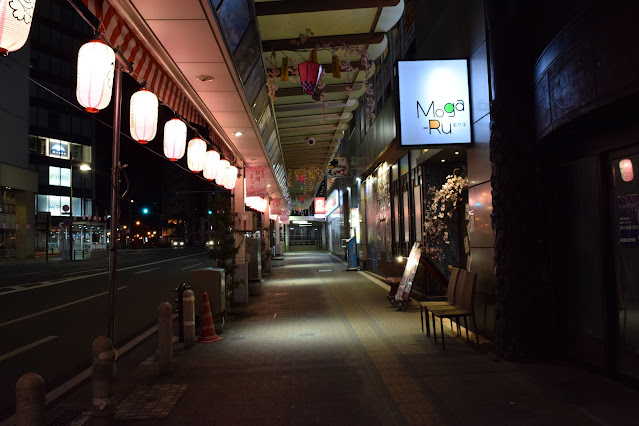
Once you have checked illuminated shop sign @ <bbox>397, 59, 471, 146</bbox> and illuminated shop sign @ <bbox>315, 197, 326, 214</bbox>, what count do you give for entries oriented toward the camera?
2

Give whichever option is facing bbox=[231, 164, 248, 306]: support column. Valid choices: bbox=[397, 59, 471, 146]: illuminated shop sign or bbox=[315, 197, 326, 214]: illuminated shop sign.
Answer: bbox=[315, 197, 326, 214]: illuminated shop sign

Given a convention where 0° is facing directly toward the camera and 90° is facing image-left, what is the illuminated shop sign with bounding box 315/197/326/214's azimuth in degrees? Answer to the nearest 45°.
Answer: approximately 0°

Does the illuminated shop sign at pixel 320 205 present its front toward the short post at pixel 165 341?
yes

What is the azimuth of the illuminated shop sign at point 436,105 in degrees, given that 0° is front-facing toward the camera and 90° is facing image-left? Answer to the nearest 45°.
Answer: approximately 0°

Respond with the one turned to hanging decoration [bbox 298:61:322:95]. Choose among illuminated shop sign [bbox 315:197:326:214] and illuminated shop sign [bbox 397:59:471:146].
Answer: illuminated shop sign [bbox 315:197:326:214]

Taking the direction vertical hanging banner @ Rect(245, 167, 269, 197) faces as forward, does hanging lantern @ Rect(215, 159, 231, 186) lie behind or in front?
in front

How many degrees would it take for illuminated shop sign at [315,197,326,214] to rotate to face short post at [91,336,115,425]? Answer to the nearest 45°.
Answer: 0° — it already faces it

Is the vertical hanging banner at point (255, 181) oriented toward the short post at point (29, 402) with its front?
yes

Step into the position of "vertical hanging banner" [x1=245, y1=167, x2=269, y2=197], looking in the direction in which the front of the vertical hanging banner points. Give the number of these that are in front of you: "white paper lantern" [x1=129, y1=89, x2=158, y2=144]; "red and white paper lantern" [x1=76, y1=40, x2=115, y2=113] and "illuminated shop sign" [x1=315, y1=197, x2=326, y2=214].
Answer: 2

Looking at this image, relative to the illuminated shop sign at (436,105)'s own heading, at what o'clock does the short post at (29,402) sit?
The short post is roughly at 1 o'clock from the illuminated shop sign.
